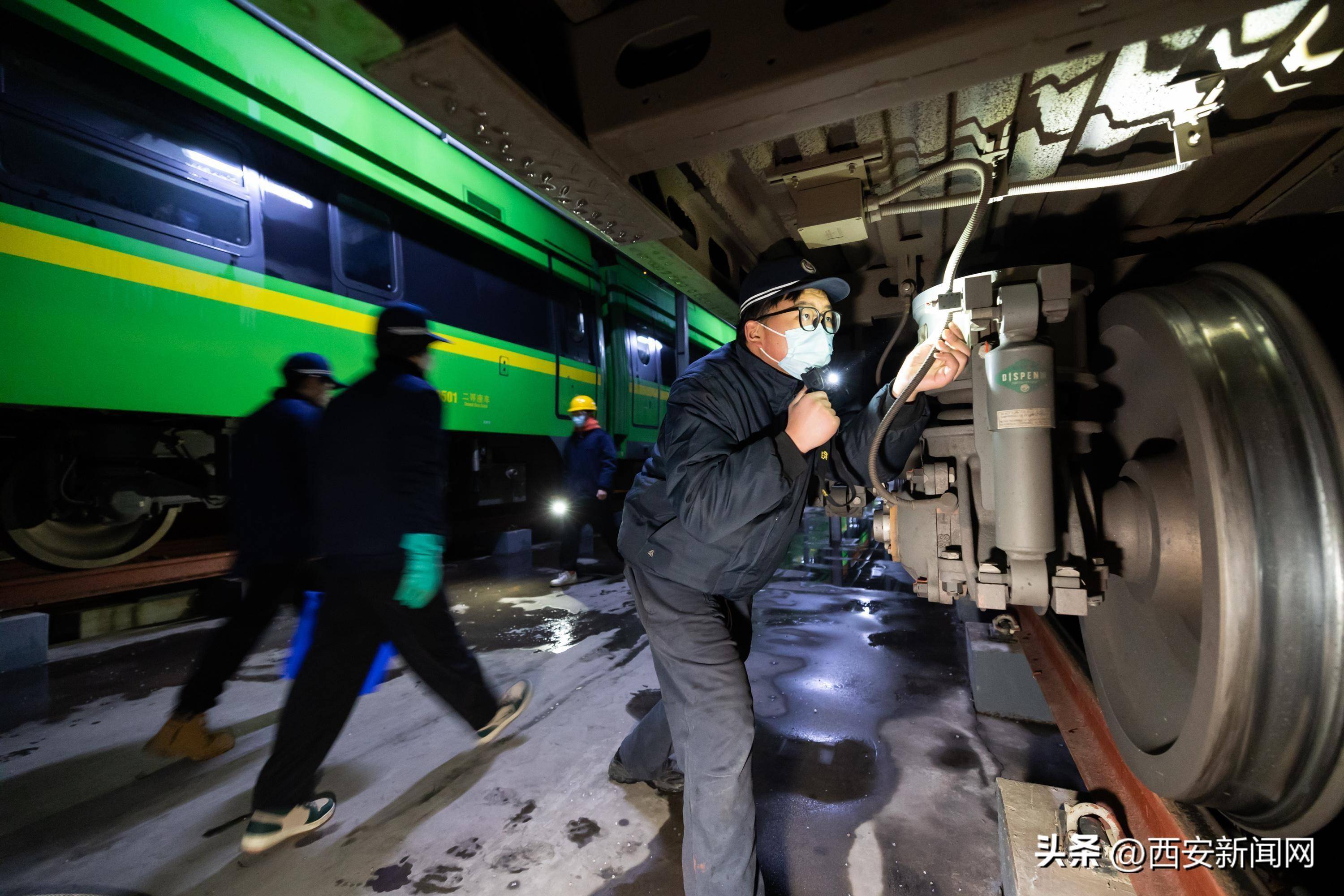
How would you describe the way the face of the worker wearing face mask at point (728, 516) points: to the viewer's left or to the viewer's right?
to the viewer's right

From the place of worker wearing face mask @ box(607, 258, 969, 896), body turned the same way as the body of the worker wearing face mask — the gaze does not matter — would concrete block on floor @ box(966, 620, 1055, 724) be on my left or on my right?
on my left

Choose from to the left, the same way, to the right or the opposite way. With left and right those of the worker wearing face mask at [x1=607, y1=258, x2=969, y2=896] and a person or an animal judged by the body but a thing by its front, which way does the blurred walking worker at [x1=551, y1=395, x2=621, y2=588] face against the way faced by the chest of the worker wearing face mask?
to the right

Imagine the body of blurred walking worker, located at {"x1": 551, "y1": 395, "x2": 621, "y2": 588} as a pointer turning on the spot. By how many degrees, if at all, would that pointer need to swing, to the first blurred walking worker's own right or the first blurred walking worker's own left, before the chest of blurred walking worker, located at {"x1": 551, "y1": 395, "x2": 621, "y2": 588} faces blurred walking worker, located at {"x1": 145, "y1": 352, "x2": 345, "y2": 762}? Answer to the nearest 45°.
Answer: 0° — they already face them
